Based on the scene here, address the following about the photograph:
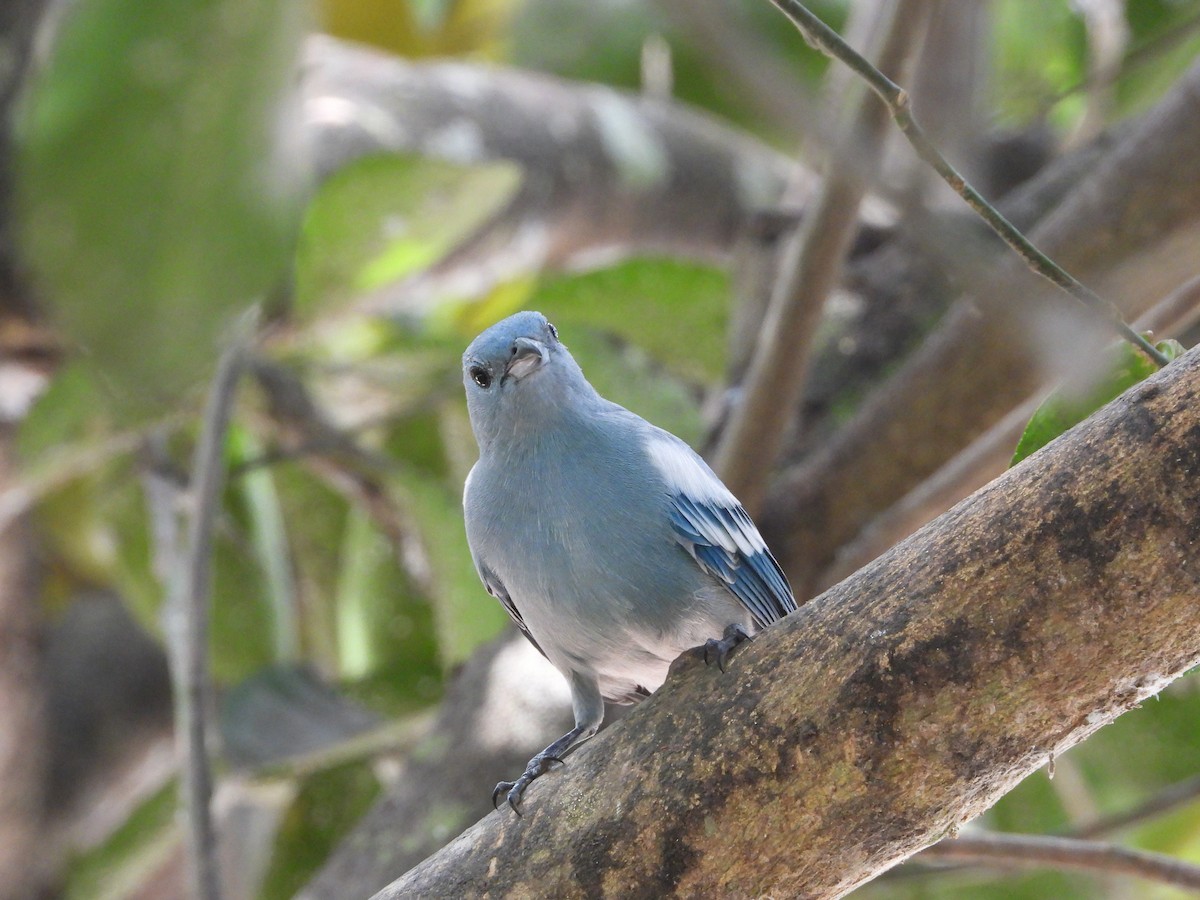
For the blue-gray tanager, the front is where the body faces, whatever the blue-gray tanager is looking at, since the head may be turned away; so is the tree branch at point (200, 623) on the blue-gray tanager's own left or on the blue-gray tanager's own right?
on the blue-gray tanager's own right

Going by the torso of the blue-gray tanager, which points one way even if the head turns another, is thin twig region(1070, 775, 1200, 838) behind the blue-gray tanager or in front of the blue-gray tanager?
behind

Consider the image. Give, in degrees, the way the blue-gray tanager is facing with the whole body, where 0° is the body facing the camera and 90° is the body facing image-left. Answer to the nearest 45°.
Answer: approximately 0°

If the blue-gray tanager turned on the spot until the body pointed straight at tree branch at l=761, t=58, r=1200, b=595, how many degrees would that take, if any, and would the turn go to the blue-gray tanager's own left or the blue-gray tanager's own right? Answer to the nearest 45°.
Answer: approximately 135° to the blue-gray tanager's own left

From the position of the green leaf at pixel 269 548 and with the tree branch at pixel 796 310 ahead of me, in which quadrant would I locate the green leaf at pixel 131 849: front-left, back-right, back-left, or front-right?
back-right
